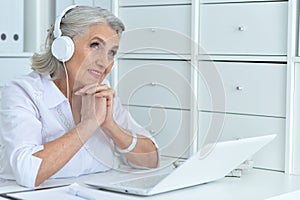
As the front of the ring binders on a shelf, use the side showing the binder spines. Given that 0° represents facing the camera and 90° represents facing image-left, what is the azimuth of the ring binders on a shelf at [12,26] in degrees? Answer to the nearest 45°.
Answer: approximately 0°

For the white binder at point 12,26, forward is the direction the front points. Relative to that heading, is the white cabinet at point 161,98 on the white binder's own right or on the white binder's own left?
on the white binder's own left

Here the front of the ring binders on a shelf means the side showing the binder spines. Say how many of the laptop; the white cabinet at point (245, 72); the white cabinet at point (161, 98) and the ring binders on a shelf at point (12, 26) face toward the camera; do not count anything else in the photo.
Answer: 3

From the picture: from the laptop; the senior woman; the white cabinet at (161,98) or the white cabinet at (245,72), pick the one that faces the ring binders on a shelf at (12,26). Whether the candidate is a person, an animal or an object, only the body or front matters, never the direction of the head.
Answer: the laptop

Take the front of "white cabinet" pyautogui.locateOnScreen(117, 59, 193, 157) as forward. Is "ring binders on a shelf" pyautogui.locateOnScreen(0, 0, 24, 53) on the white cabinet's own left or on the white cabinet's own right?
on the white cabinet's own right

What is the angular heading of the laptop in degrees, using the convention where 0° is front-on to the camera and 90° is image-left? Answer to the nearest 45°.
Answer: approximately 135°

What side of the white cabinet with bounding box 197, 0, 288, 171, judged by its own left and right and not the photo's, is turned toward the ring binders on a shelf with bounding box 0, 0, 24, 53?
right

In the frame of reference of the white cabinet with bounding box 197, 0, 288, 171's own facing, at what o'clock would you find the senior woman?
The senior woman is roughly at 2 o'clock from the white cabinet.

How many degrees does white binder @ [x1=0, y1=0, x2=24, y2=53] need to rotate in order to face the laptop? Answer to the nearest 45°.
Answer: approximately 45° to its left
